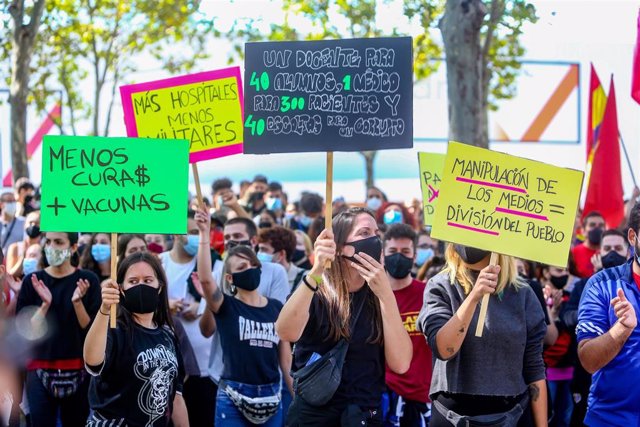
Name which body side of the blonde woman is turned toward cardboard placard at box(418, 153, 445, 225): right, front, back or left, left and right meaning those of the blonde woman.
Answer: back

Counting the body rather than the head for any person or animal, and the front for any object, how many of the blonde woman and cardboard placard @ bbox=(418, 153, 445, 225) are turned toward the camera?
2

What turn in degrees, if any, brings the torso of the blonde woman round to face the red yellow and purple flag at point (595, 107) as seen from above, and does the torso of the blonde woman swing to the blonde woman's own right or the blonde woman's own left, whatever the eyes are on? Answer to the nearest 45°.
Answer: approximately 180°

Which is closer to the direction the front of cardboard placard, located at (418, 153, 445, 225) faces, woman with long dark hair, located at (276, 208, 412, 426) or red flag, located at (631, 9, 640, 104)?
the woman with long dark hair

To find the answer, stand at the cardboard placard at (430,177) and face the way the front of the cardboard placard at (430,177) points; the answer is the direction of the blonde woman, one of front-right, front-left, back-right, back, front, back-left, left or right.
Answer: front

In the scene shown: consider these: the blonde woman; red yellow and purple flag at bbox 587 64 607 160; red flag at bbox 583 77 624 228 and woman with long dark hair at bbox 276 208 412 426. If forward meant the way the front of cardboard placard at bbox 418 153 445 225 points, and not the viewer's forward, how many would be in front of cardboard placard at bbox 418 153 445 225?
2

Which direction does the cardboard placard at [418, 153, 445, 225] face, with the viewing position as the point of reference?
facing the viewer

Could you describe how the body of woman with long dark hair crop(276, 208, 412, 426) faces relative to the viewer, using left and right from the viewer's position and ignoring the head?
facing the viewer and to the right of the viewer

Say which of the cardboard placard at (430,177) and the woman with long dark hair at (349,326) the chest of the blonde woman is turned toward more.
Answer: the woman with long dark hair

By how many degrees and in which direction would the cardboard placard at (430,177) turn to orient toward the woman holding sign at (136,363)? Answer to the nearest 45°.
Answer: approximately 45° to its right

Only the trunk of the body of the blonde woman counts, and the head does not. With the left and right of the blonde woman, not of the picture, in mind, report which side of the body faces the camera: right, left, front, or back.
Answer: front

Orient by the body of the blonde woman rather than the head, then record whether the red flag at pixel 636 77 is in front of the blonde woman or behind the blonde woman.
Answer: behind

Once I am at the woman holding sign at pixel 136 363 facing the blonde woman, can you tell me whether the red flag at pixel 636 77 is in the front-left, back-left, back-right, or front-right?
front-left

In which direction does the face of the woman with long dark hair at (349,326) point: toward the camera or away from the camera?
toward the camera

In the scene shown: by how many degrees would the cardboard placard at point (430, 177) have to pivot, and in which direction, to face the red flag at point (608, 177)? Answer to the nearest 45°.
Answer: approximately 135° to its left

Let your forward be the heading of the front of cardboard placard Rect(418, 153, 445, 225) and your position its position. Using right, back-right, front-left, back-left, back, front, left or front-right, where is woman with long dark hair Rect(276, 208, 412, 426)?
front

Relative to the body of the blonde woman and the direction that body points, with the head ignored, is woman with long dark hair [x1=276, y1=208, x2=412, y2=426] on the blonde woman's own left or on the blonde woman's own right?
on the blonde woman's own right

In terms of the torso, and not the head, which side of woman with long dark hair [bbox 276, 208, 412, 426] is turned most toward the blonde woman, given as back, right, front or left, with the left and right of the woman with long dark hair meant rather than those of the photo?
left
